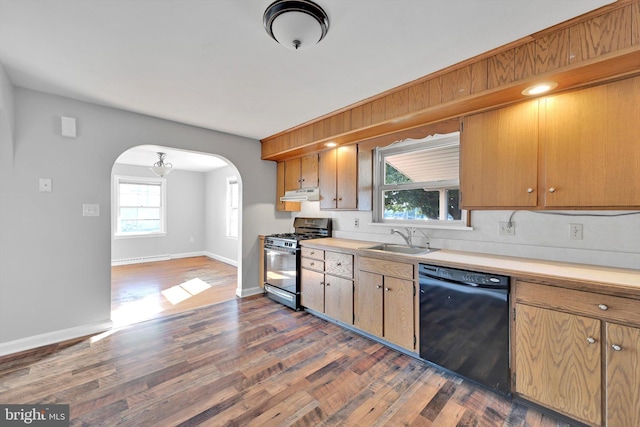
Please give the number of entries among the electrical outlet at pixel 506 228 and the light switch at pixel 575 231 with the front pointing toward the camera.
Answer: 2

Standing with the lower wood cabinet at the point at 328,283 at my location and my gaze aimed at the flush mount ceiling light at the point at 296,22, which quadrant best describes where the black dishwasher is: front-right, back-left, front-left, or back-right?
front-left

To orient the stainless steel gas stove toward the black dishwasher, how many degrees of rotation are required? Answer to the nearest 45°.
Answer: approximately 90° to its left

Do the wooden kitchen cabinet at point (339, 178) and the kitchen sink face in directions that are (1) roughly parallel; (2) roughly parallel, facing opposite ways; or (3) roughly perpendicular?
roughly parallel

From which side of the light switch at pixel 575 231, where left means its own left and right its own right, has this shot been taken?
front

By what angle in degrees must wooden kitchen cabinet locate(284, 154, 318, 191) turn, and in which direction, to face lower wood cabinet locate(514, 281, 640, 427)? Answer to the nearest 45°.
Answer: approximately 90° to its left

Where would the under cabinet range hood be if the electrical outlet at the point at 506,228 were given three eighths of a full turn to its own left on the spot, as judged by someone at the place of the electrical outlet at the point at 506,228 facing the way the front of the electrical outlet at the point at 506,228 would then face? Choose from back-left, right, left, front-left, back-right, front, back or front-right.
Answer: back-left

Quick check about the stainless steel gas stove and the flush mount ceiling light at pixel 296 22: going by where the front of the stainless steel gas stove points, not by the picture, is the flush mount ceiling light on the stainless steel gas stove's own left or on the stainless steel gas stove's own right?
on the stainless steel gas stove's own left

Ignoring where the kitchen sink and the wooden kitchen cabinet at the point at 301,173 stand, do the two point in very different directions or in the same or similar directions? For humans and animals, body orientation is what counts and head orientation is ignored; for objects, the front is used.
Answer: same or similar directions

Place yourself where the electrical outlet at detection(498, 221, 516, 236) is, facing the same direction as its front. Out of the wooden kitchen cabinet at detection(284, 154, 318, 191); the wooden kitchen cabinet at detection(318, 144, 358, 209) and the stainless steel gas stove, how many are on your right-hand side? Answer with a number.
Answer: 3

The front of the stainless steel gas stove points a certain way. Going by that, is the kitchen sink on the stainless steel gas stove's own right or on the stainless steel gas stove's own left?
on the stainless steel gas stove's own left

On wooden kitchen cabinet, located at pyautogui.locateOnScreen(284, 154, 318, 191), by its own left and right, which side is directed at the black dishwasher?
left

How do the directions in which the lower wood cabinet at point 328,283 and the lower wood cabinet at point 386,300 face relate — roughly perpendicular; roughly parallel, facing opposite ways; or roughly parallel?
roughly parallel

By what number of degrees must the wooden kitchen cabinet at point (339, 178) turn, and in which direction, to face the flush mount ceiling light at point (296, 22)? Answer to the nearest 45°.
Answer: approximately 45° to its left

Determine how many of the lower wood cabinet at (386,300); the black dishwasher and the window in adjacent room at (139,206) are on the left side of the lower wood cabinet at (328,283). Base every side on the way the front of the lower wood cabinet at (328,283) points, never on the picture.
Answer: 2

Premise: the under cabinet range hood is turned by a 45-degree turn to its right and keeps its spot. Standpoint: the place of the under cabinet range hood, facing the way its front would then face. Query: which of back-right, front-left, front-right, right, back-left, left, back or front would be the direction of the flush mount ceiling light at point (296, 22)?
left
